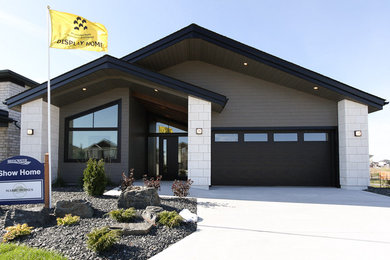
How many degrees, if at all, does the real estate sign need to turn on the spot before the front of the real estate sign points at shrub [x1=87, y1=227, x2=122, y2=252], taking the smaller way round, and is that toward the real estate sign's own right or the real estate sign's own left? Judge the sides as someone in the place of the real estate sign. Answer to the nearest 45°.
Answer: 0° — it already faces it

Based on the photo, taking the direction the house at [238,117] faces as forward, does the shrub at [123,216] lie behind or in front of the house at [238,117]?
in front

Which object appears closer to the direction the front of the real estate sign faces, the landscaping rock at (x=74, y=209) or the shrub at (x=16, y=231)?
the shrub

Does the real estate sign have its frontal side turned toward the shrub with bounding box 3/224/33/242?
yes

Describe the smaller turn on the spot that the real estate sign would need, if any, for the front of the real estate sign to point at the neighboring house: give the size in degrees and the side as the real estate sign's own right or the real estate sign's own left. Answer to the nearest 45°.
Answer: approximately 180°

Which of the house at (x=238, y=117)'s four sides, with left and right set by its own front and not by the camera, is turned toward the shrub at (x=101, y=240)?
front

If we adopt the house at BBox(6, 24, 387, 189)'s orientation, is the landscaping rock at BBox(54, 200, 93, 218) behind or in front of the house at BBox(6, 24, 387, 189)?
in front

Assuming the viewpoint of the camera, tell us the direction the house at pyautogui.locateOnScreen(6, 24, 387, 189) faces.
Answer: facing the viewer

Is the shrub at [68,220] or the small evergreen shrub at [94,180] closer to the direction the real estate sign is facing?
the shrub

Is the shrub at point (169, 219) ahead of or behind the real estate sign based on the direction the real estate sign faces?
ahead

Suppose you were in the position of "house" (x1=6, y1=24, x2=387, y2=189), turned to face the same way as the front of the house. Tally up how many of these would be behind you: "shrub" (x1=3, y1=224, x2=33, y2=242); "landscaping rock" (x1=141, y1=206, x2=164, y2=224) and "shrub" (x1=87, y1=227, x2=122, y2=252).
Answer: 0

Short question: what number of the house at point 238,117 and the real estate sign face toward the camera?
2
